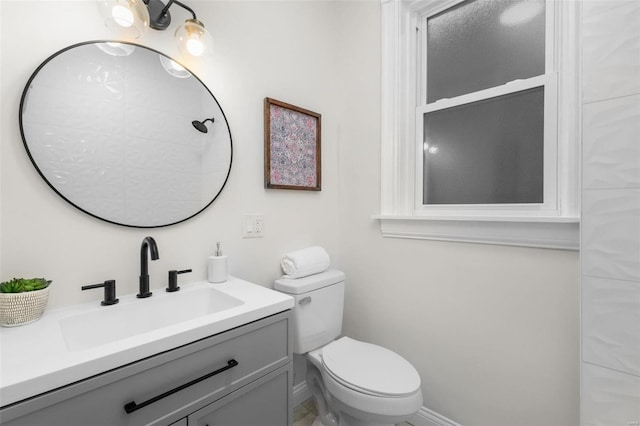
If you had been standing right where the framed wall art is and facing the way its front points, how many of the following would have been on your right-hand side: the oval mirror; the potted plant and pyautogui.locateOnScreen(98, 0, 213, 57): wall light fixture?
3

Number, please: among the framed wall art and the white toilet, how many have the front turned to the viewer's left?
0

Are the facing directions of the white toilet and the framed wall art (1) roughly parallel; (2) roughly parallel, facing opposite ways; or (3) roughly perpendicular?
roughly parallel

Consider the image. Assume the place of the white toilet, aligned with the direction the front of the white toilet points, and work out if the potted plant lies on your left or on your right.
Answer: on your right

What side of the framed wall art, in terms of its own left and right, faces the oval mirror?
right

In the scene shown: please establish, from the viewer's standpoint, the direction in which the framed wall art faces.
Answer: facing the viewer and to the right of the viewer

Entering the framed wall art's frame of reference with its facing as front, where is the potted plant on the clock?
The potted plant is roughly at 3 o'clock from the framed wall art.

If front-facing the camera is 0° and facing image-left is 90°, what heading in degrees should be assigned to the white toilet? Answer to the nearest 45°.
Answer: approximately 315°

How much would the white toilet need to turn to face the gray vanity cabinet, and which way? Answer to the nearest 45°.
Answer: approximately 90° to its right
